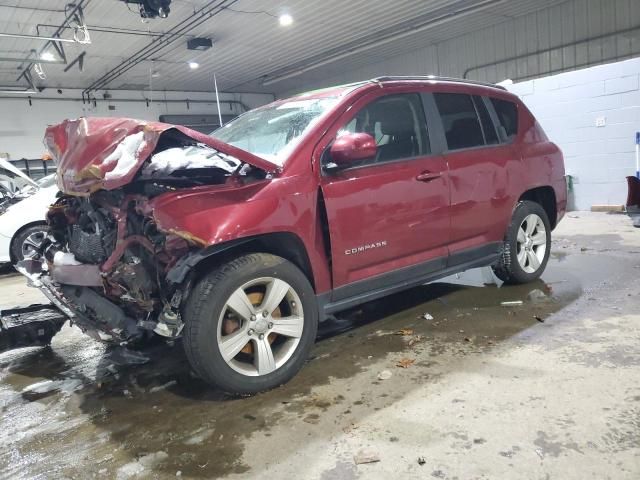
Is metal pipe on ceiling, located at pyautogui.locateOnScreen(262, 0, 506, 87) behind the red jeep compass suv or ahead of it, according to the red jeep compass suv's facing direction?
behind

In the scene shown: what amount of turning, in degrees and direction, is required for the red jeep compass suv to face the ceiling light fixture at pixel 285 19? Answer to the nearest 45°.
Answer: approximately 135° to its right

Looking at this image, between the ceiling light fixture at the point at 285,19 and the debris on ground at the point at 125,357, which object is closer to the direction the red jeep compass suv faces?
the debris on ground

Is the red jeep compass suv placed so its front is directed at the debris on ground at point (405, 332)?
no

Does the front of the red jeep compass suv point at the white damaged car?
no

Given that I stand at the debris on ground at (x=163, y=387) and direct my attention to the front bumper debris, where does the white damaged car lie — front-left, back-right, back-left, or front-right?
front-right

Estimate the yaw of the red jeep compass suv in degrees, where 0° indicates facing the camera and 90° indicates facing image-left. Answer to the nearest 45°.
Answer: approximately 45°

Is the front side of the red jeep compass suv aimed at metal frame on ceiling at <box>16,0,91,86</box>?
no

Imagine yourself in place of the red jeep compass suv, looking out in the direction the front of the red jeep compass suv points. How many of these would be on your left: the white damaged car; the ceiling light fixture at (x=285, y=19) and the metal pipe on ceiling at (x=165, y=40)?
0

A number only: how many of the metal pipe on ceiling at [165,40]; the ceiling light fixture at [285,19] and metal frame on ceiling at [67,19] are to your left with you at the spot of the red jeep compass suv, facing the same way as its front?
0
